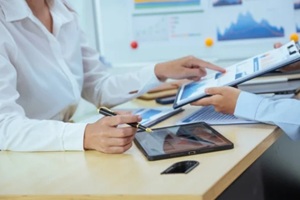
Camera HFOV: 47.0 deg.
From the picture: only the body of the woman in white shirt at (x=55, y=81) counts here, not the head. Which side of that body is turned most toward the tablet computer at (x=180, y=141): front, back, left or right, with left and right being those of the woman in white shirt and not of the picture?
front

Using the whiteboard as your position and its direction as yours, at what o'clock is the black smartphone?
The black smartphone is roughly at 12 o'clock from the whiteboard.

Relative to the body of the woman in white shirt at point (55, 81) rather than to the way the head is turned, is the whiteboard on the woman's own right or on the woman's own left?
on the woman's own left

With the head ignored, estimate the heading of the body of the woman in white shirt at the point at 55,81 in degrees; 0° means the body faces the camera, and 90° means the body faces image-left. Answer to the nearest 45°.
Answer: approximately 315°

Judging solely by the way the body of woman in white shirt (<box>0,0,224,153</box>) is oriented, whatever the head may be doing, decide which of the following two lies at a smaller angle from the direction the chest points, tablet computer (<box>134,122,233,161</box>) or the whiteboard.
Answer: the tablet computer

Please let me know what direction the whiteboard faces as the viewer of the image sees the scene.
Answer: facing the viewer

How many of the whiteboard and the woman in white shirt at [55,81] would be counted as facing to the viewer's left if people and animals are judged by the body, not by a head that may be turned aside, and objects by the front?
0

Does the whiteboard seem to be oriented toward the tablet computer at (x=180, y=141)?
yes
